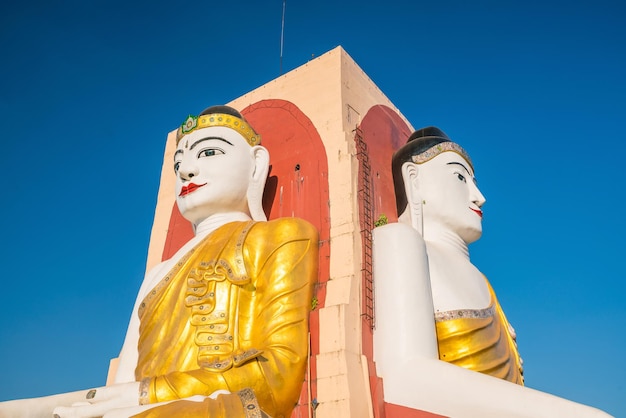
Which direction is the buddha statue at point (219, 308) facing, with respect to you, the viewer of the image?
facing the viewer and to the left of the viewer

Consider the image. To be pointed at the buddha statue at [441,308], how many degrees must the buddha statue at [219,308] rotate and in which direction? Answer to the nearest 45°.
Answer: approximately 135° to its left

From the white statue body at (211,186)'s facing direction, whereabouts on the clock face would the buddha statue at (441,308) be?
The buddha statue is roughly at 8 o'clock from the white statue body.
